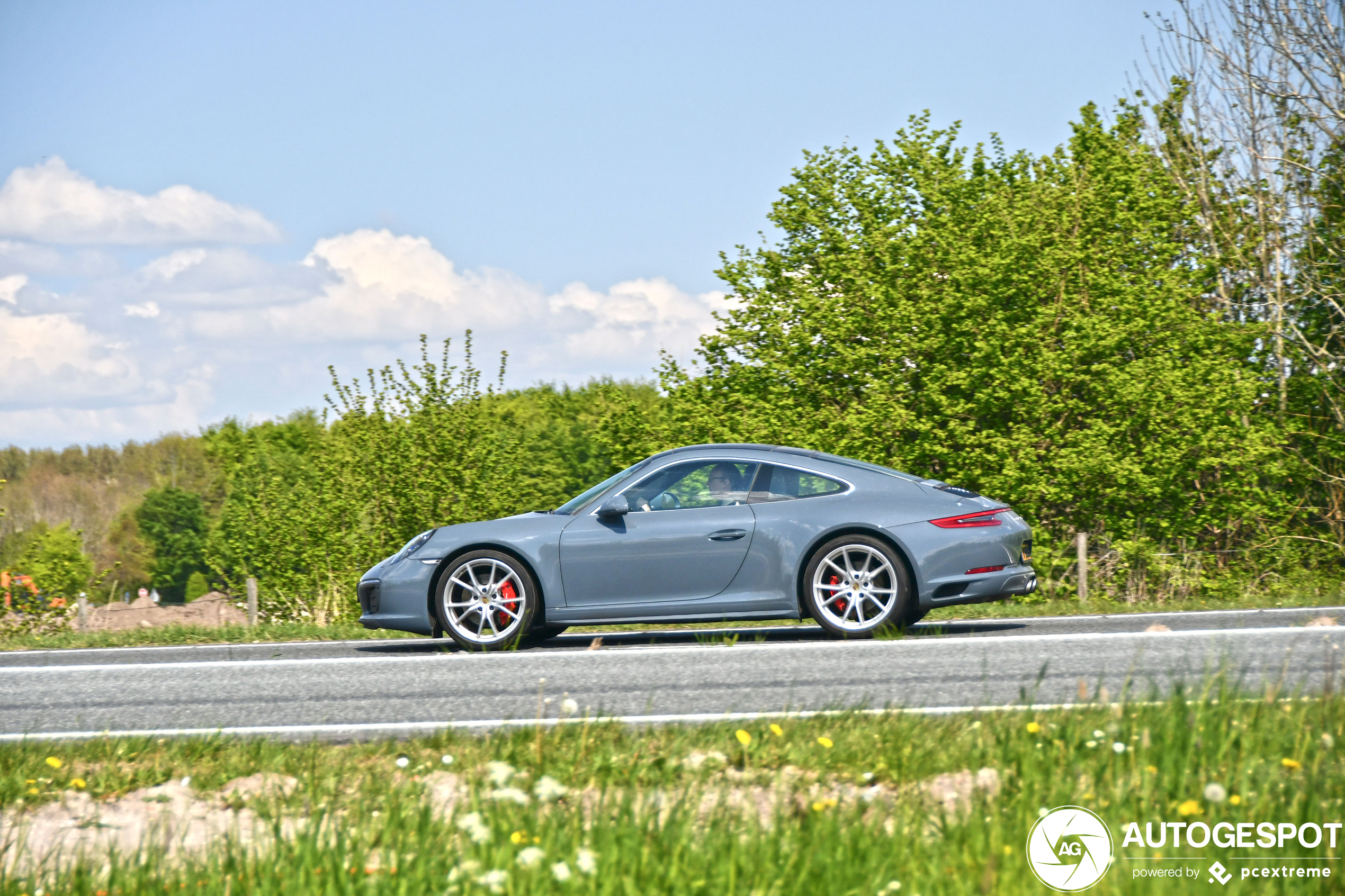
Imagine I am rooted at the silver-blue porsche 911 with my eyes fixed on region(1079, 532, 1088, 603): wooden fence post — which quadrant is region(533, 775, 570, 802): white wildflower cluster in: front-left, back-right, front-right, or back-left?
back-right

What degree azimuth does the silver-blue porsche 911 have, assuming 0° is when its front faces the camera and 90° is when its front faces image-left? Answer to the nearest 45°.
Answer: approximately 90°

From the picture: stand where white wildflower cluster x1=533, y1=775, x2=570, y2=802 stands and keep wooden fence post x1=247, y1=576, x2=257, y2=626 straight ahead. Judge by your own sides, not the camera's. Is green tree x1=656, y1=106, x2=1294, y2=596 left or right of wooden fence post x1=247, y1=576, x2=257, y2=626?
right

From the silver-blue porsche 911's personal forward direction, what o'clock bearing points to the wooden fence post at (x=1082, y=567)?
The wooden fence post is roughly at 4 o'clock from the silver-blue porsche 911.

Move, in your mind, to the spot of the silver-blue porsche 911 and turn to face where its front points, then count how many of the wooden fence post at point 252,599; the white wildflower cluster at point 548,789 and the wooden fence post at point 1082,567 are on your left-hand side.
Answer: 1

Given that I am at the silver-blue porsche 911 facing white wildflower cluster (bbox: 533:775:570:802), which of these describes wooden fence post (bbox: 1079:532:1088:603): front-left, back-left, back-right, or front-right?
back-left

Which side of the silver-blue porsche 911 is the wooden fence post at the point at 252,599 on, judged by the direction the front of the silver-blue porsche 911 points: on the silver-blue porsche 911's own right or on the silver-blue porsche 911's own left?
on the silver-blue porsche 911's own right

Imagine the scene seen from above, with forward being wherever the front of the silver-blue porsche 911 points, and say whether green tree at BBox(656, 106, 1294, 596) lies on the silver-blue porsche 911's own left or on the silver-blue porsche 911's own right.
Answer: on the silver-blue porsche 911's own right

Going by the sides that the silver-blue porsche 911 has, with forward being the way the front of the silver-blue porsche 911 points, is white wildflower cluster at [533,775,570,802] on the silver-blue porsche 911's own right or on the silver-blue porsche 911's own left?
on the silver-blue porsche 911's own left
